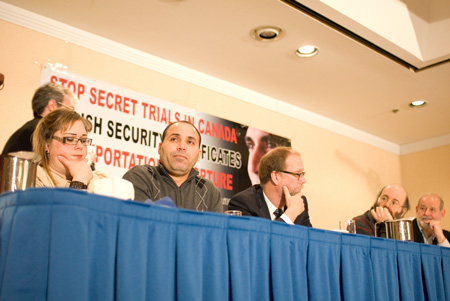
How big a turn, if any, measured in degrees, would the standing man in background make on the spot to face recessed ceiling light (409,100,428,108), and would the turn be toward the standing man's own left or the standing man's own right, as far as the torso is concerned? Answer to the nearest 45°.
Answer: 0° — they already face it

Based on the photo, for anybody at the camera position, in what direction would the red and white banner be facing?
facing the viewer and to the right of the viewer

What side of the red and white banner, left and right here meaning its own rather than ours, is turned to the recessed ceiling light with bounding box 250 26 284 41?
front

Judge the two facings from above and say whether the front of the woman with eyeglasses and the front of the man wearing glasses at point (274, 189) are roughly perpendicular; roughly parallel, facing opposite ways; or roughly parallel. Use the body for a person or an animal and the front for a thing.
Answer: roughly parallel

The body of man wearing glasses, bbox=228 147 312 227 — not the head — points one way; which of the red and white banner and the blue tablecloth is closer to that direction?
the blue tablecloth

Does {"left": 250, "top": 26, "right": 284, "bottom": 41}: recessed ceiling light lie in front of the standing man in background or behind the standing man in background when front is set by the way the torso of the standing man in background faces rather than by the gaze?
in front

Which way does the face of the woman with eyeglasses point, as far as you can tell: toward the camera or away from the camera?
toward the camera

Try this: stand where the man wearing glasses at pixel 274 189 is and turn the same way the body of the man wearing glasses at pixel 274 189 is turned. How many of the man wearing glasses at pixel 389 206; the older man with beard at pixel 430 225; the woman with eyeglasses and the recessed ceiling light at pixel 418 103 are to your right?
1

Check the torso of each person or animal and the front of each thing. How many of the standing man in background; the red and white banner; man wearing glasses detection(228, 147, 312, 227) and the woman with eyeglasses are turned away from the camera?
0

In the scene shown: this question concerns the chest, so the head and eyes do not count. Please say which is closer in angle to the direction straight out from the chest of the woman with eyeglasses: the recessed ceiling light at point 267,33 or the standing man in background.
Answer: the recessed ceiling light

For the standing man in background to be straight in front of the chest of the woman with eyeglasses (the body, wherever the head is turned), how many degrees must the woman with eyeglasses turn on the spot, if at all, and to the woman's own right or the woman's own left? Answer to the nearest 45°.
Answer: approximately 135° to the woman's own left

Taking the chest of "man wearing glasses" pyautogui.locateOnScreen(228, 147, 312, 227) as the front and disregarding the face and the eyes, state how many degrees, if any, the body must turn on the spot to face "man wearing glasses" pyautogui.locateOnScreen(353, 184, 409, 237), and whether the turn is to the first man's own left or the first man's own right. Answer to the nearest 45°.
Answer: approximately 90° to the first man's own left

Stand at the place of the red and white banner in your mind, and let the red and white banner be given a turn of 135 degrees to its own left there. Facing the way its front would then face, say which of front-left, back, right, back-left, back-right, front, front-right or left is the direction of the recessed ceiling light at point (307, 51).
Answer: right

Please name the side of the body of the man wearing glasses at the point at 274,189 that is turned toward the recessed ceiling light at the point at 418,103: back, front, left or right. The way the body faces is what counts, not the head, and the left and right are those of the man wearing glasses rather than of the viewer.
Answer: left

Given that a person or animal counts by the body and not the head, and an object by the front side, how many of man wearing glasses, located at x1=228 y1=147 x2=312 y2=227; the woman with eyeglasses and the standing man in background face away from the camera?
0

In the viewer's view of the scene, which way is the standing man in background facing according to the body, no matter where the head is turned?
to the viewer's right
